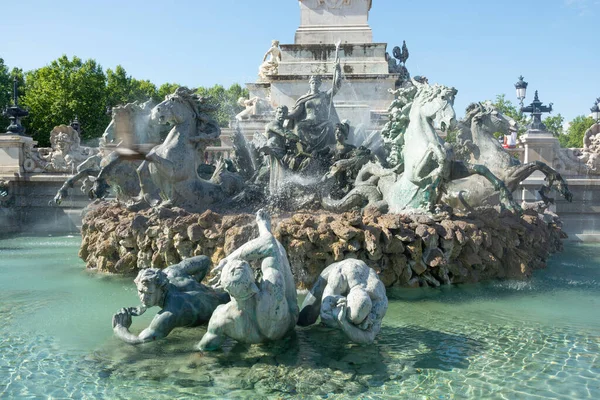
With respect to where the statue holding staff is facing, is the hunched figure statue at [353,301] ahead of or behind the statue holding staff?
ahead

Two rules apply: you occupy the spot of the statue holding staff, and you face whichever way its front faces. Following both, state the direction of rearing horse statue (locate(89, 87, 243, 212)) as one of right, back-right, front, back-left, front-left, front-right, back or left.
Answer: front-right

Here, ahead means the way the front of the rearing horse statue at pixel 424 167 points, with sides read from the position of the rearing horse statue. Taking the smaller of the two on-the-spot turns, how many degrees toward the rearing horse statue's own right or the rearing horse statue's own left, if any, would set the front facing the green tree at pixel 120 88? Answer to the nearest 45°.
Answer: approximately 180°

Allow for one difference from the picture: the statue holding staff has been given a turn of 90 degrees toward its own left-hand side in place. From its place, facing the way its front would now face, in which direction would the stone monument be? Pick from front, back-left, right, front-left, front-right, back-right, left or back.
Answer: left

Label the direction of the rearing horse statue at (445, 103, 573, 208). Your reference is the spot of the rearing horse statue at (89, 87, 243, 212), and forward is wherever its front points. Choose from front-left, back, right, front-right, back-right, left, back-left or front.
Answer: back-left

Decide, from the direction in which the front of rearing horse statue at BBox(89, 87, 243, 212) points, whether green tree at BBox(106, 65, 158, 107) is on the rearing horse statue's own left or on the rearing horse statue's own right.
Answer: on the rearing horse statue's own right

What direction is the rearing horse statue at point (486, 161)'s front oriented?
to the viewer's right

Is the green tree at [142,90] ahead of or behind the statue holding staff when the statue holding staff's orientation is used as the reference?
behind

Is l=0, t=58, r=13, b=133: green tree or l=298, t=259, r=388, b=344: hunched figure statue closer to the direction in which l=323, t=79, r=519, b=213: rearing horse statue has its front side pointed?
the hunched figure statue

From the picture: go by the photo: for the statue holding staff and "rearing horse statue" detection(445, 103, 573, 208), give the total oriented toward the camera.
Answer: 1

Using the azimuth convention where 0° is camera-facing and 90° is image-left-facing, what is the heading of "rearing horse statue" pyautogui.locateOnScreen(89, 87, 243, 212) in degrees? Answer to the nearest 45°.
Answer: approximately 45°

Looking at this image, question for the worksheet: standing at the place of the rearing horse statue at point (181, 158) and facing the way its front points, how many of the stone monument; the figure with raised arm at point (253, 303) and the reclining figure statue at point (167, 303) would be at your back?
1

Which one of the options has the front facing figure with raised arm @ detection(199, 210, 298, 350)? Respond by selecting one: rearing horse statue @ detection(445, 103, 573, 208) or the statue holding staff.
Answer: the statue holding staff
